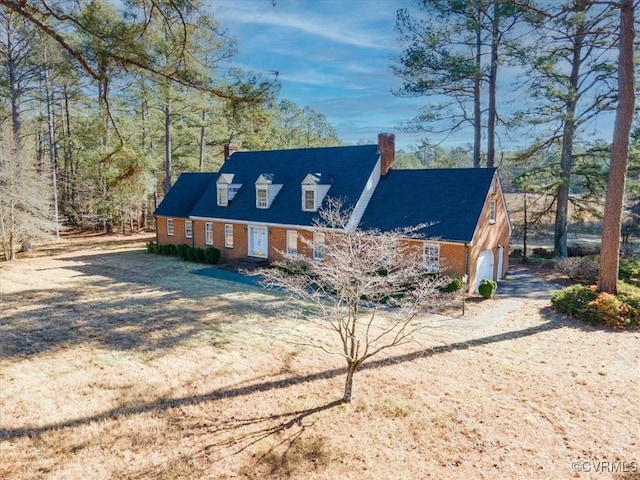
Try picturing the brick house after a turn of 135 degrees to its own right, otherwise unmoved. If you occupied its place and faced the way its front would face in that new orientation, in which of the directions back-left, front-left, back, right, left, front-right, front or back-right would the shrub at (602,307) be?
back-right

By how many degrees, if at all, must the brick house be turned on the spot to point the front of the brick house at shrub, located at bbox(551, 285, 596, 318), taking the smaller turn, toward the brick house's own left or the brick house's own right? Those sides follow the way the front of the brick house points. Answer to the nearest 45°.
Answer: approximately 90° to the brick house's own left

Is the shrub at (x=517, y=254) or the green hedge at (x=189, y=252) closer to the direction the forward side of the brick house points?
the green hedge

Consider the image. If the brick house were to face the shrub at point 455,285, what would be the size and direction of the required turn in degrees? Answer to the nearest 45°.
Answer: approximately 90° to its left

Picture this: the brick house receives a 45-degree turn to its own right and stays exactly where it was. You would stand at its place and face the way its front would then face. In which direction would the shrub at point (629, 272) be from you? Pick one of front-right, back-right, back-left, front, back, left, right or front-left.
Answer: back

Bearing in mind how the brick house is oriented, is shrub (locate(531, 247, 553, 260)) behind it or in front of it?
behind

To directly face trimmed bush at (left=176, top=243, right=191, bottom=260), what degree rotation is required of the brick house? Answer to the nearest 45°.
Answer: approximately 90° to its right

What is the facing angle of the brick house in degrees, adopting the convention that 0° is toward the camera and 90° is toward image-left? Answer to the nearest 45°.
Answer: approximately 45°

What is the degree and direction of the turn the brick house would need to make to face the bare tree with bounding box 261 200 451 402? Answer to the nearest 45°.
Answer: approximately 45° to its left

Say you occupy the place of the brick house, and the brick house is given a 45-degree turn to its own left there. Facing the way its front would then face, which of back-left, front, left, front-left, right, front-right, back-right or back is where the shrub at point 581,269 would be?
left

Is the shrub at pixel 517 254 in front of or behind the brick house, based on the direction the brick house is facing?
behind
